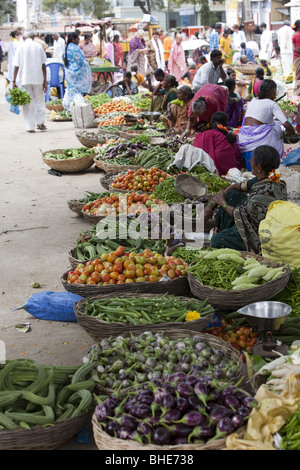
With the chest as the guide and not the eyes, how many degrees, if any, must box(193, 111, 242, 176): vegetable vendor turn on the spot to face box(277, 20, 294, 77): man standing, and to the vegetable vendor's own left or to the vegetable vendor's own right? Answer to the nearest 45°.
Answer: approximately 45° to the vegetable vendor's own right

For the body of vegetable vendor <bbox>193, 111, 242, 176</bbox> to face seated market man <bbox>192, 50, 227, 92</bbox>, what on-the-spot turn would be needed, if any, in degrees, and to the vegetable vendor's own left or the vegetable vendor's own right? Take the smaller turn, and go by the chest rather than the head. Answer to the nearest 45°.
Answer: approximately 45° to the vegetable vendor's own right

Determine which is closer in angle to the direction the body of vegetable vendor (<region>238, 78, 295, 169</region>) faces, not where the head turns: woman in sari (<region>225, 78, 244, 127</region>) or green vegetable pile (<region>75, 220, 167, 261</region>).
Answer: the woman in sari

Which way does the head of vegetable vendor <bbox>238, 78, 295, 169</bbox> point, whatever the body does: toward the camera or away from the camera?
away from the camera

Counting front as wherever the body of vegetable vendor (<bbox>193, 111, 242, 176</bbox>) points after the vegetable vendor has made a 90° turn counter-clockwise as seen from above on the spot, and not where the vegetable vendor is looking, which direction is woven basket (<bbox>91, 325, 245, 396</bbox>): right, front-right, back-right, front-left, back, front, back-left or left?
front-left
